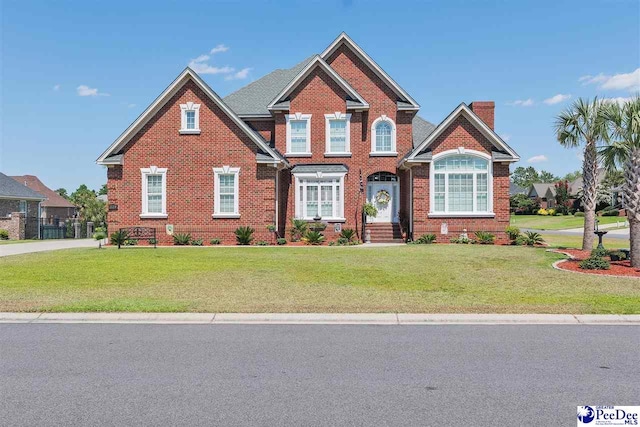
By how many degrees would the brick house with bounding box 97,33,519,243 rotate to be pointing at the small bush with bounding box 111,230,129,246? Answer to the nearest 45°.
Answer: approximately 90° to its right

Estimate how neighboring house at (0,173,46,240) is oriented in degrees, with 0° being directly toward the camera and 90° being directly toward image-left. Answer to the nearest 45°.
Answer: approximately 0°

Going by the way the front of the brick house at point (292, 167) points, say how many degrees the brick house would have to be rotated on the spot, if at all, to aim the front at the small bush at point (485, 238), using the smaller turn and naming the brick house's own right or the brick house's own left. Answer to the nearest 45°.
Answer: approximately 90° to the brick house's own left

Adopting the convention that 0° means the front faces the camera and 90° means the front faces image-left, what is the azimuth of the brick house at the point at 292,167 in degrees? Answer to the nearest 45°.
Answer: approximately 0°

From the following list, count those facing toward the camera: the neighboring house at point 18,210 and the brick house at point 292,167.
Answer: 2

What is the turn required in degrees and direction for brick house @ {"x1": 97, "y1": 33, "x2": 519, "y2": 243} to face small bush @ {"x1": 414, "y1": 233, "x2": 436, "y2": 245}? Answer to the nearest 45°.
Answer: approximately 90° to its left

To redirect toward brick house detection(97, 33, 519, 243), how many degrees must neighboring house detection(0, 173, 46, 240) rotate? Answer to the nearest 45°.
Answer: approximately 45° to its left

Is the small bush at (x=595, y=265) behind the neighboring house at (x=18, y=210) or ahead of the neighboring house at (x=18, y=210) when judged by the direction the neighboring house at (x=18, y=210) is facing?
ahead

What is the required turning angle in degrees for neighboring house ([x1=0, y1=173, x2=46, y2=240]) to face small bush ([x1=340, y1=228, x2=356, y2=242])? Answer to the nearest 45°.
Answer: approximately 45° to its left

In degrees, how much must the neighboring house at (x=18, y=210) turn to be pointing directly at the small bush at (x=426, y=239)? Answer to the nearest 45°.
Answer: approximately 45° to its left
